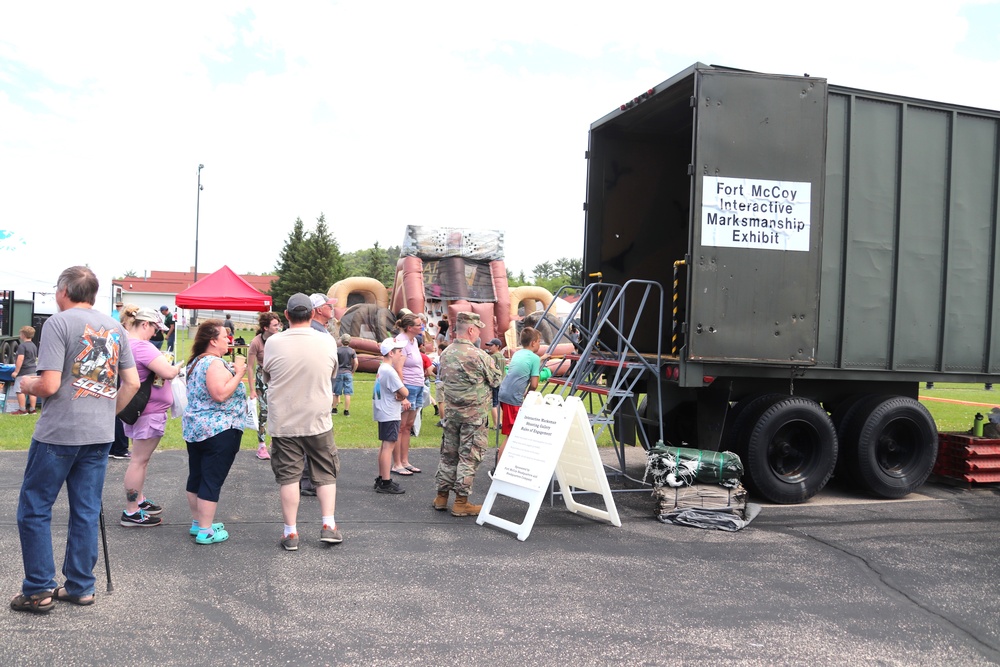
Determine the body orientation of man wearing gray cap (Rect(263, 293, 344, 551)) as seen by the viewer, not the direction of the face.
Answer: away from the camera

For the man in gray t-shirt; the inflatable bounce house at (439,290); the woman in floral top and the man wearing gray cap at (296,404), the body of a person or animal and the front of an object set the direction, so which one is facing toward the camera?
the inflatable bounce house

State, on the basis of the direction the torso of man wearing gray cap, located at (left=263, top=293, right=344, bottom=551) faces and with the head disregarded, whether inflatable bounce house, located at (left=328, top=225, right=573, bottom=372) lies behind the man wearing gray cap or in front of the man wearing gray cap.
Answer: in front

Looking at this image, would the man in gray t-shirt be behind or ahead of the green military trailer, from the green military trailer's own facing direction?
behind

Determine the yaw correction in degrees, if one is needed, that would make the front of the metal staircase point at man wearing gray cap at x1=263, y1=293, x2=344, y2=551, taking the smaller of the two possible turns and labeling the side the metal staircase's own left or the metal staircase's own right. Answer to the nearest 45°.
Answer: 0° — it already faces them

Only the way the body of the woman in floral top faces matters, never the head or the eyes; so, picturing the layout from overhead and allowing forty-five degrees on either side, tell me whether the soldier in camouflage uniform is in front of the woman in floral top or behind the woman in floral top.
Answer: in front

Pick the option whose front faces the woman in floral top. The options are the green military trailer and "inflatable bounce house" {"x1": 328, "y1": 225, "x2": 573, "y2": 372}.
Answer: the inflatable bounce house

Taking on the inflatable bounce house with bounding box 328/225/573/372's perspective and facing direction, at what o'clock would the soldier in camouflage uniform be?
The soldier in camouflage uniform is roughly at 12 o'clock from the inflatable bounce house.

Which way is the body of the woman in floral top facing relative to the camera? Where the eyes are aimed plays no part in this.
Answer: to the viewer's right

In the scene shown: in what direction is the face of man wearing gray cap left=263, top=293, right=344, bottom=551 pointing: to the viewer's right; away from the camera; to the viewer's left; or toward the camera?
away from the camera
